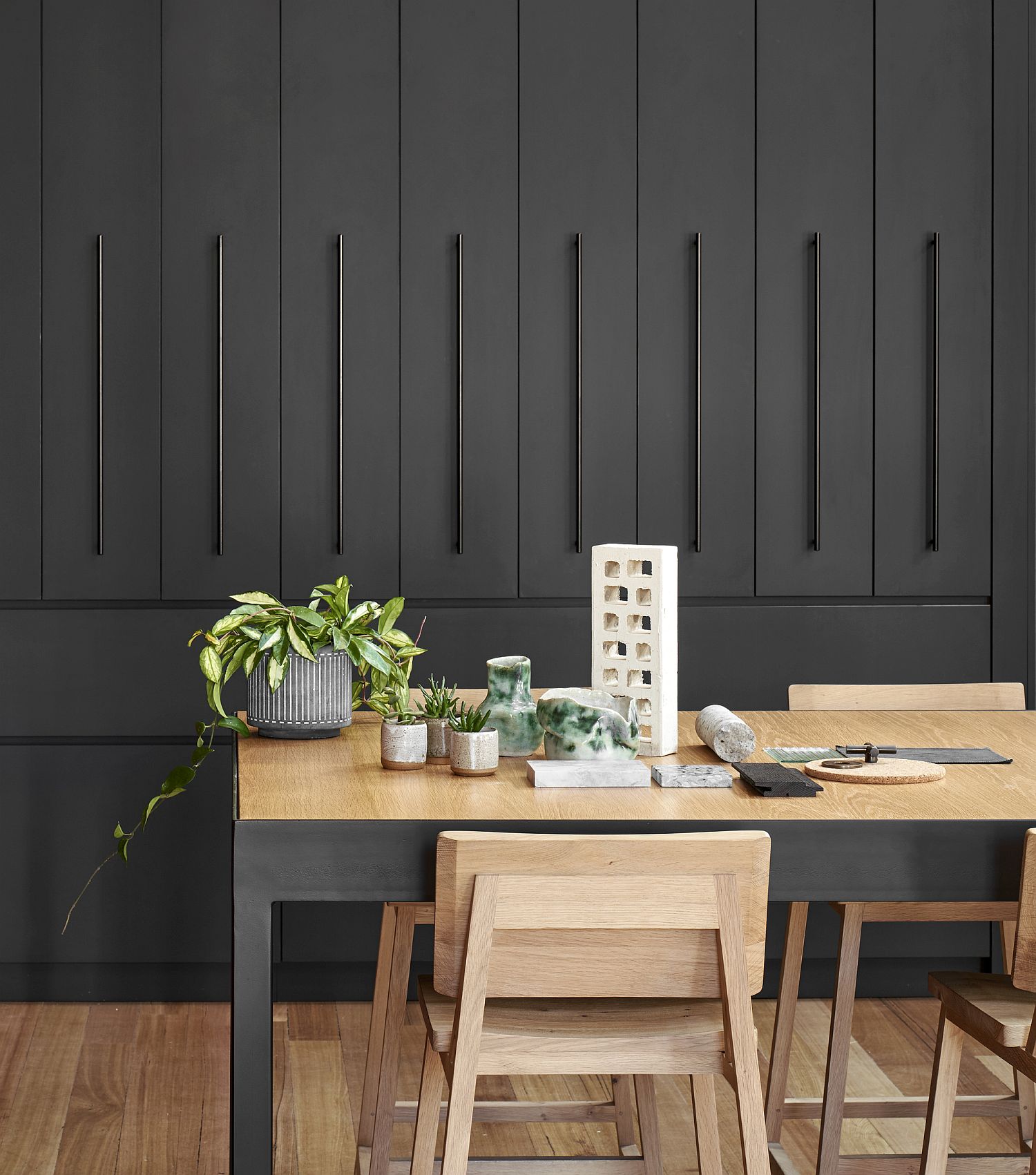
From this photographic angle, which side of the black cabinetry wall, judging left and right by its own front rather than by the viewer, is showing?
front

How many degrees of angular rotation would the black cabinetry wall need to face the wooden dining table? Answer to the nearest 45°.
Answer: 0° — it already faces it

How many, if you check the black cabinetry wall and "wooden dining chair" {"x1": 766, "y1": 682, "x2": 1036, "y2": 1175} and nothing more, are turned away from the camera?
0

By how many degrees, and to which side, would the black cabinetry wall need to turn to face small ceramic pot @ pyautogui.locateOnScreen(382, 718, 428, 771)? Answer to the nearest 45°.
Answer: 0° — it already faces it

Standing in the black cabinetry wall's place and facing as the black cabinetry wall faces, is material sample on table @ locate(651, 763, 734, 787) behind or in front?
in front

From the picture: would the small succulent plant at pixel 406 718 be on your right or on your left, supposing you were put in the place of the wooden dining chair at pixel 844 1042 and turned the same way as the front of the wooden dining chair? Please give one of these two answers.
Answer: on your right

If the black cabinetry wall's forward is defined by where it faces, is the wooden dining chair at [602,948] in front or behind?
in front

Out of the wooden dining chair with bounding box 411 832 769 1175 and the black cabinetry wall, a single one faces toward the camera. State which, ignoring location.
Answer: the black cabinetry wall

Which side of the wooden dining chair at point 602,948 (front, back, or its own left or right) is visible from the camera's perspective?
back

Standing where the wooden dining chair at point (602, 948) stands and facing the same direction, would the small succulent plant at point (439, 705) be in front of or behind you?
in front

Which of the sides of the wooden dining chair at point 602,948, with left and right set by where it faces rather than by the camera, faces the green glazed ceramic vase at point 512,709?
front

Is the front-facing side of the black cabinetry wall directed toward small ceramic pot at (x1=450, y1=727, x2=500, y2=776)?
yes

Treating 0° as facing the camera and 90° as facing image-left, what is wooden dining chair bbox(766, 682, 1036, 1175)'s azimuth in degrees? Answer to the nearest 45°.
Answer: approximately 0°

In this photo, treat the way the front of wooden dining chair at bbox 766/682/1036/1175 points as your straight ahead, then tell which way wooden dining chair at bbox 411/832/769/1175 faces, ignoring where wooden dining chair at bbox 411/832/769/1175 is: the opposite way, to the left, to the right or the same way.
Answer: the opposite way
